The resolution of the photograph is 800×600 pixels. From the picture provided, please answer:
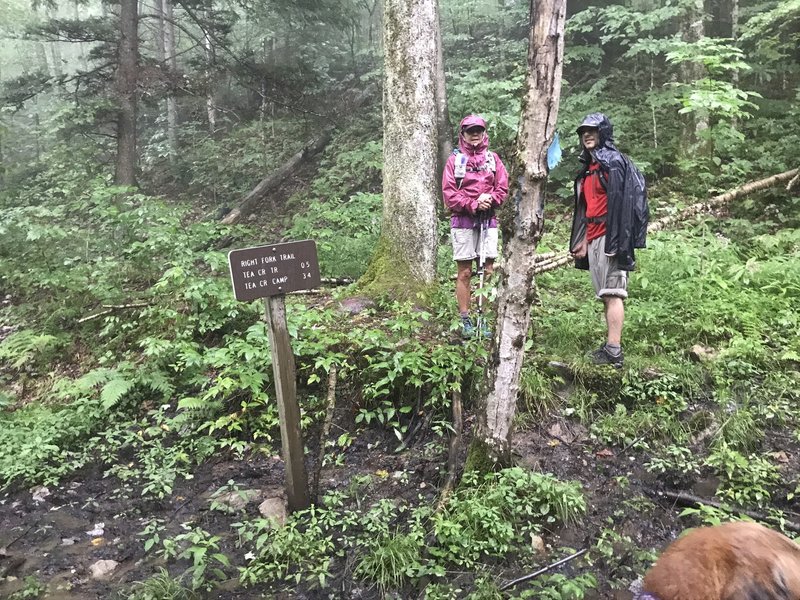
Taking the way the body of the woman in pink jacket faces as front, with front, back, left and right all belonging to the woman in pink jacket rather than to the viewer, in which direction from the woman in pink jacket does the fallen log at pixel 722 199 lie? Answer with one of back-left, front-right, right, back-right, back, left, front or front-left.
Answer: back-left

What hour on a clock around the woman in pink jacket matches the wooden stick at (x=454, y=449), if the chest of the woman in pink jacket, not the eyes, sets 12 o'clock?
The wooden stick is roughly at 12 o'clock from the woman in pink jacket.

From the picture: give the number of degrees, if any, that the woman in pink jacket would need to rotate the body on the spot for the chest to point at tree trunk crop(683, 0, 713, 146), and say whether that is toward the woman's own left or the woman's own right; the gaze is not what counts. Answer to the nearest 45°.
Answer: approximately 135° to the woman's own left

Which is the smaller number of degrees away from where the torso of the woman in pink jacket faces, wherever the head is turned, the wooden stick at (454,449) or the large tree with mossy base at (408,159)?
the wooden stick

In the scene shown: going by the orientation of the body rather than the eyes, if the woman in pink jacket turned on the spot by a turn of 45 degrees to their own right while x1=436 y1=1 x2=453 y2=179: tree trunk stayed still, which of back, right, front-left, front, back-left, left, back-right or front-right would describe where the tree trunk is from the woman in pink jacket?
back-right

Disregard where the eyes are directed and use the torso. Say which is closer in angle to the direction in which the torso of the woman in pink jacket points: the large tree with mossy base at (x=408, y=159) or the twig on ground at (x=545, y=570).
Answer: the twig on ground

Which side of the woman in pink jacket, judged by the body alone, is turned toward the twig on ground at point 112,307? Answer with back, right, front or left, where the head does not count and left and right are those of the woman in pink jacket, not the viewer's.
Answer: right

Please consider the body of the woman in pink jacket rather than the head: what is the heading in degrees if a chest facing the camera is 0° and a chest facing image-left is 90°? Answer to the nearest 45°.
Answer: approximately 0°

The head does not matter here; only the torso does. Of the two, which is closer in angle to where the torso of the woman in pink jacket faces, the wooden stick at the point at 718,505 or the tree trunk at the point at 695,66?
the wooden stick
